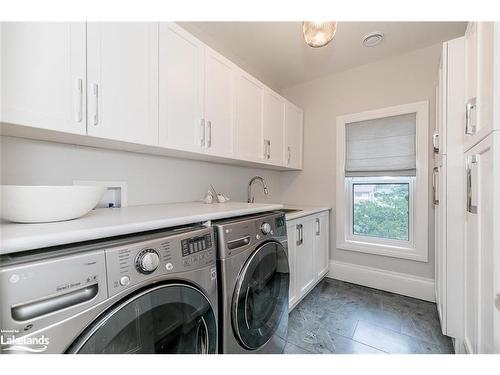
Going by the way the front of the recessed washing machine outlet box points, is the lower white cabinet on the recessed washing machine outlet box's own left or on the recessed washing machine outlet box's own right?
on the recessed washing machine outlet box's own left

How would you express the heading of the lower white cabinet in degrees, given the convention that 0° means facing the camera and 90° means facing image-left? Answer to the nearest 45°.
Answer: approximately 315°

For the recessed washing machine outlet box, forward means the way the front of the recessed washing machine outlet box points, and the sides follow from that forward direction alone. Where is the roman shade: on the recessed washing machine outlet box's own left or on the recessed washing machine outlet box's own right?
on the recessed washing machine outlet box's own left

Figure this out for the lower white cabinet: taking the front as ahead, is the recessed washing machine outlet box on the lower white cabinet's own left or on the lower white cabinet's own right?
on the lower white cabinet's own right
